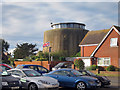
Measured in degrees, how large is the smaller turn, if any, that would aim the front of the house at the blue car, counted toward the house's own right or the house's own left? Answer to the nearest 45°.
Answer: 0° — it already faces it

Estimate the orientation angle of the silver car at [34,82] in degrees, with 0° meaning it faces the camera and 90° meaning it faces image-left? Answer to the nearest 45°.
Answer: approximately 315°

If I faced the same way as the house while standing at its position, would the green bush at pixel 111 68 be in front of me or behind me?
in front

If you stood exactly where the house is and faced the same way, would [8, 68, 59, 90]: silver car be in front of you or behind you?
in front

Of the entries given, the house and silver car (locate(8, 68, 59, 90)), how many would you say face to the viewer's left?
0

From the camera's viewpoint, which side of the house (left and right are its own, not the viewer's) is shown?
front

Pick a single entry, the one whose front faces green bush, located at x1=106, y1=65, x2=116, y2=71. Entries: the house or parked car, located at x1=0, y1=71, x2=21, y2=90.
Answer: the house

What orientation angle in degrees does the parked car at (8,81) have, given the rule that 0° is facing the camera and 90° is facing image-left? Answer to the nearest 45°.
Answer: approximately 315°

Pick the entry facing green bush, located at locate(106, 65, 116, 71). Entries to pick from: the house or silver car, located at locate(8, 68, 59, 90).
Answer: the house

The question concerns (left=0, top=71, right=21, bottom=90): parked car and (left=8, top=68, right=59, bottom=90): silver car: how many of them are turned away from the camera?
0
